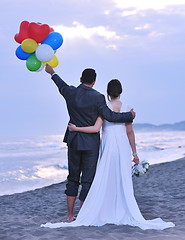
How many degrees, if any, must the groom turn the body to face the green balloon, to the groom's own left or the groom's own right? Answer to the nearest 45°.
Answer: approximately 45° to the groom's own left

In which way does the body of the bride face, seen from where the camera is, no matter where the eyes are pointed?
away from the camera

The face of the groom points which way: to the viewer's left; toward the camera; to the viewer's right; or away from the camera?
away from the camera

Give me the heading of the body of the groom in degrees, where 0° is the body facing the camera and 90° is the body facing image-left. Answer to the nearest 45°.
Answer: approximately 180°
